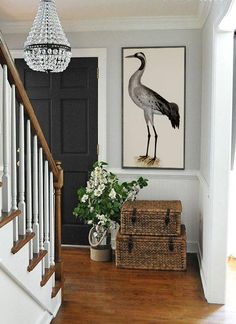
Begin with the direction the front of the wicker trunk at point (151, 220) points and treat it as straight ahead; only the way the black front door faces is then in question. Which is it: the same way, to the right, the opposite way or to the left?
the same way

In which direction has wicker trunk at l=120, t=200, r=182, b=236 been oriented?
toward the camera

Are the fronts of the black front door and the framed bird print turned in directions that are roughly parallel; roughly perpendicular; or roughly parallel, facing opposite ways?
roughly parallel

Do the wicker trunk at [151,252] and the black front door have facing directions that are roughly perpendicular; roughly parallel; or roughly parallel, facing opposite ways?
roughly parallel

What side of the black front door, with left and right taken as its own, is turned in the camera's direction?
front

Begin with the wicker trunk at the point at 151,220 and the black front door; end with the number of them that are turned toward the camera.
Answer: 2

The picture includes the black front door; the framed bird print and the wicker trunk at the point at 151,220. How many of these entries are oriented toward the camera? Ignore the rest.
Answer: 3

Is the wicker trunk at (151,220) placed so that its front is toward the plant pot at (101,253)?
no

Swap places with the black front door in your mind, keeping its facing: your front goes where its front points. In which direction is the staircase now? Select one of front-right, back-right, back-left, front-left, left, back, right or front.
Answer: front

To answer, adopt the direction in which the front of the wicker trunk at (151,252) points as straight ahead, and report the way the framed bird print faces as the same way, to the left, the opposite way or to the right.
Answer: the same way

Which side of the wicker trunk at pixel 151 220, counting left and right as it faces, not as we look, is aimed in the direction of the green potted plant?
right
